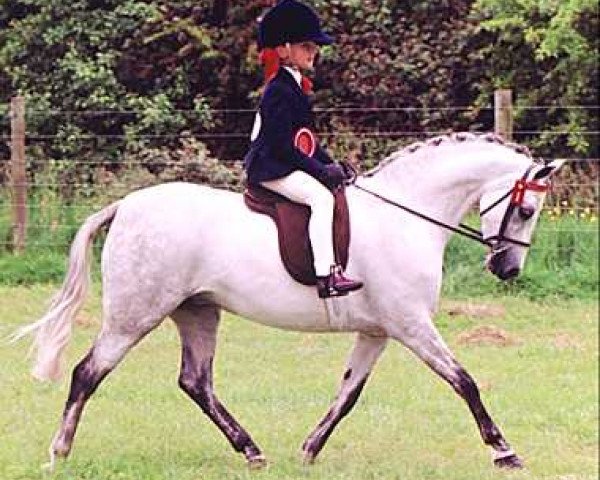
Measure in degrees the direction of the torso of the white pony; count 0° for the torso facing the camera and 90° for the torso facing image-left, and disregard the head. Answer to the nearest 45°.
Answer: approximately 270°

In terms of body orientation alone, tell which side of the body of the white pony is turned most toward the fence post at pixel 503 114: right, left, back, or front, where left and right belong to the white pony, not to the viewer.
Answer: left

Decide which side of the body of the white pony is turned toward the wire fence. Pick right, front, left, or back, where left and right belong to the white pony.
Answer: left
